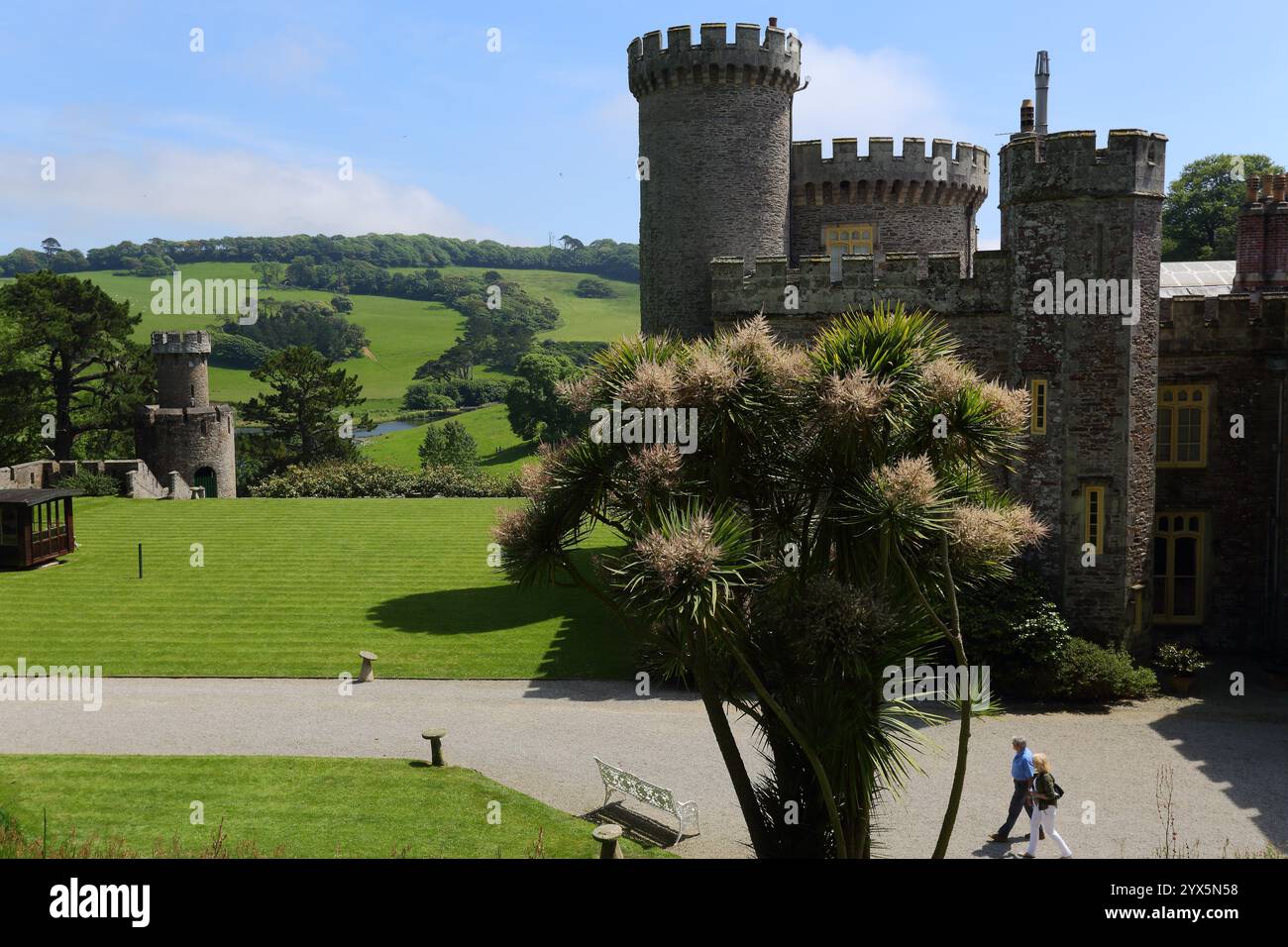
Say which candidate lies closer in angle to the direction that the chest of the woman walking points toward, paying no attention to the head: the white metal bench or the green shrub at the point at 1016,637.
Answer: the white metal bench

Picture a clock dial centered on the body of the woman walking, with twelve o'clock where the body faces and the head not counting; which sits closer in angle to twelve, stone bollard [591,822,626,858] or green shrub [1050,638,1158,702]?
the stone bollard

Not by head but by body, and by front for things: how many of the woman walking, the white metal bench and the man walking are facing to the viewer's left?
2

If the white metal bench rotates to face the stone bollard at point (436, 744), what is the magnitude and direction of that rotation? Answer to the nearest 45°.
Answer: approximately 90° to its left

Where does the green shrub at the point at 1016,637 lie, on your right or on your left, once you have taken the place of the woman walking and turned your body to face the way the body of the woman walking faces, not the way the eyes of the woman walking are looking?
on your right

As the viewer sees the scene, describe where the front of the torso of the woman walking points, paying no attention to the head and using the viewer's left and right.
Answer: facing to the left of the viewer

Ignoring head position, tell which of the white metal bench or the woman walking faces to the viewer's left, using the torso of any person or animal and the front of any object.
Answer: the woman walking

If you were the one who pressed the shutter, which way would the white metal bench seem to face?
facing away from the viewer and to the right of the viewer

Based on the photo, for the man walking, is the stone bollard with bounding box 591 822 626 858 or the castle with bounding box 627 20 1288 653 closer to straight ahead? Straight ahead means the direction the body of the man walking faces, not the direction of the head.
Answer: the stone bollard

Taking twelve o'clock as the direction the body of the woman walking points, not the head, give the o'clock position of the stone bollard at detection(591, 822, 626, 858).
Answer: The stone bollard is roughly at 11 o'clock from the woman walking.

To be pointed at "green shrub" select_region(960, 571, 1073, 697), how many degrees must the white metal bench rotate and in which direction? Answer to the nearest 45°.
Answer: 0° — it already faces it

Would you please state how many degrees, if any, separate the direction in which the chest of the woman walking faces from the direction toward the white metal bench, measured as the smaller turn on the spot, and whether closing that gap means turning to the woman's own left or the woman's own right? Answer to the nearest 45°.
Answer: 0° — they already face it

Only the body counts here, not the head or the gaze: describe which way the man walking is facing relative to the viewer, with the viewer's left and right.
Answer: facing to the left of the viewer

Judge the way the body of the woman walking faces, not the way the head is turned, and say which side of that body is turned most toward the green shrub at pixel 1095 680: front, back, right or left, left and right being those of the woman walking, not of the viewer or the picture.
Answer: right
